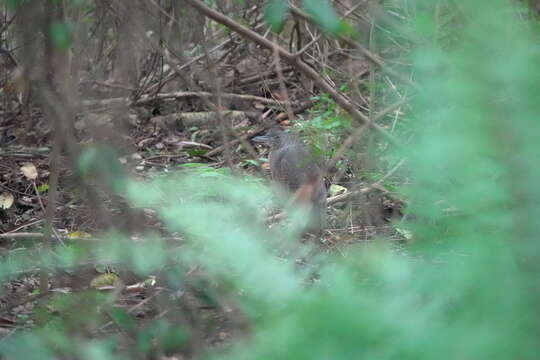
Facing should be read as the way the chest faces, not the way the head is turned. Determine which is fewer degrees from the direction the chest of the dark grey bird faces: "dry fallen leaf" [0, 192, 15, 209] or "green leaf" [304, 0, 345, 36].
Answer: the dry fallen leaf

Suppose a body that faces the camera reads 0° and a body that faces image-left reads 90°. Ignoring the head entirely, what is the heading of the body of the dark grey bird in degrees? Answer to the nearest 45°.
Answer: approximately 90°

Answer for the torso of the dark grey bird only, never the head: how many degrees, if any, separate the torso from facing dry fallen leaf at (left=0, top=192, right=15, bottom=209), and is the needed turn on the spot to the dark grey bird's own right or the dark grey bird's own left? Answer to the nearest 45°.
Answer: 0° — it already faces it

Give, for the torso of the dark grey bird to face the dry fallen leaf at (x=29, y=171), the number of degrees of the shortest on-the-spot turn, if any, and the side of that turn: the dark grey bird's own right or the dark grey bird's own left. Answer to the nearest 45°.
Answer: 0° — it already faces it
